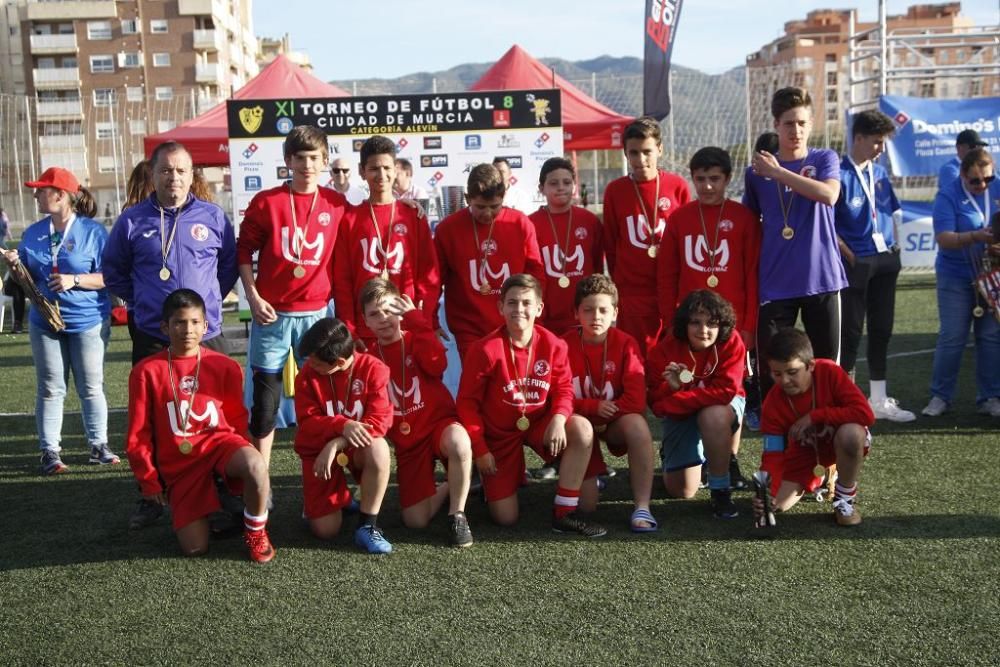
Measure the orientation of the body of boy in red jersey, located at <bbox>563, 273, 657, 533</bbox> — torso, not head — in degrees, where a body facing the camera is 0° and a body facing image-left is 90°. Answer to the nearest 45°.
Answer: approximately 0°

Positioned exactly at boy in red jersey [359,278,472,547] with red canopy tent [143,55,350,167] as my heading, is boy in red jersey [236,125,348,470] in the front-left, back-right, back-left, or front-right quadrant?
front-left

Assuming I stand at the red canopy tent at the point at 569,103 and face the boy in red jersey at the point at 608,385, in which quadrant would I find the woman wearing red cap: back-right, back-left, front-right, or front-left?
front-right

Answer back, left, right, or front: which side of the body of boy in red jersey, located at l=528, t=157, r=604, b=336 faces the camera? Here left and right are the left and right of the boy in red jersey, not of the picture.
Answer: front

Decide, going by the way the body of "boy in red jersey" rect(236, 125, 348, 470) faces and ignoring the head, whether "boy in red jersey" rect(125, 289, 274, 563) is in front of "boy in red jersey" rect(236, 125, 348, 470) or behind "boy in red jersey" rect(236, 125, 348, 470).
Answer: in front

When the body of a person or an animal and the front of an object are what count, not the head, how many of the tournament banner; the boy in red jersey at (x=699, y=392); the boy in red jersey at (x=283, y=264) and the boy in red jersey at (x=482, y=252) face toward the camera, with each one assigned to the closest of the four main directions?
4

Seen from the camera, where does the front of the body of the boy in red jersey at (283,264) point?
toward the camera

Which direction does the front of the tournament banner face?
toward the camera

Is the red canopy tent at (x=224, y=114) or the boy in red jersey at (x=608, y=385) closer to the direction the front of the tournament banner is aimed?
the boy in red jersey

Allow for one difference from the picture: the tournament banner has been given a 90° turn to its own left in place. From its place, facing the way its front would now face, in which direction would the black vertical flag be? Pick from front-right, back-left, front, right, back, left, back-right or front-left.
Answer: front-left

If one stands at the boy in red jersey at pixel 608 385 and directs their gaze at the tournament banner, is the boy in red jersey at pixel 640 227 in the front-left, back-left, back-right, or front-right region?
front-right

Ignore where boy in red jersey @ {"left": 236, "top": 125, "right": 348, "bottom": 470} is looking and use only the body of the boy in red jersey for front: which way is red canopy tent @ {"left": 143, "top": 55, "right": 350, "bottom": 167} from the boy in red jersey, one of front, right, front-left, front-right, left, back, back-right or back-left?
back

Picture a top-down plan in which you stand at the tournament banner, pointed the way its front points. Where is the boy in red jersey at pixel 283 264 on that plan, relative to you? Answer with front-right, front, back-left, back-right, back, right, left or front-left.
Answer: front

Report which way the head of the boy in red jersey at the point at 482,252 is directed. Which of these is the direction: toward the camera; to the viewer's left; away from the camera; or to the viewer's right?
toward the camera

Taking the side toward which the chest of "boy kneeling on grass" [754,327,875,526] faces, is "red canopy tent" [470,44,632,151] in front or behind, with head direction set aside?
behind

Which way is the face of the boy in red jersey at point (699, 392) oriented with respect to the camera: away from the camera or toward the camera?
toward the camera

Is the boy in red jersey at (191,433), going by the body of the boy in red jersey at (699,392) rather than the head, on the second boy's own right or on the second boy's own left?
on the second boy's own right

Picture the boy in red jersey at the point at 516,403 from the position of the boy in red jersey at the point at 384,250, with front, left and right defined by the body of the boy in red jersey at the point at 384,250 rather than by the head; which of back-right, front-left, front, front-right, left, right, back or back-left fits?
front-left
